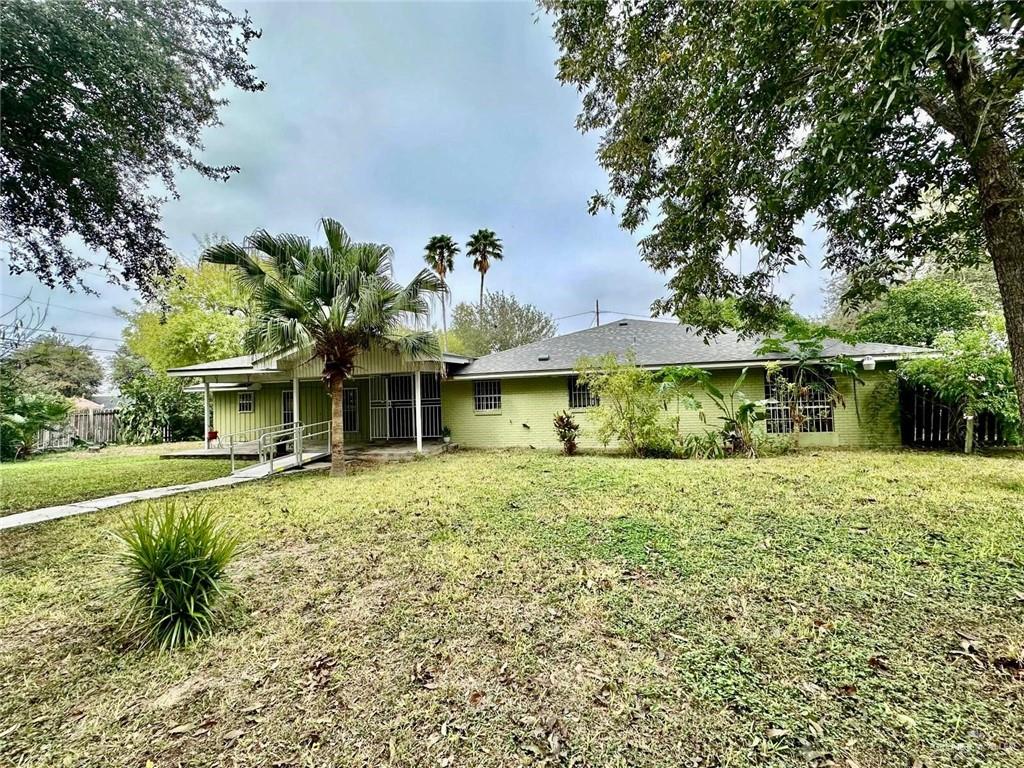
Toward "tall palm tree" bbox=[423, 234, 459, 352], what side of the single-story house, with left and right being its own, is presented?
back

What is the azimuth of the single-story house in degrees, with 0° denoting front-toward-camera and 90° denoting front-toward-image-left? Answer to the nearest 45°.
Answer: approximately 0°

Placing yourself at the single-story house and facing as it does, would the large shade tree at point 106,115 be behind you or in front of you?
in front

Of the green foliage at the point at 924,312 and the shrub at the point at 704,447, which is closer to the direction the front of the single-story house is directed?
the shrub

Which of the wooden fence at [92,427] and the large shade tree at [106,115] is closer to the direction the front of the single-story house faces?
the large shade tree

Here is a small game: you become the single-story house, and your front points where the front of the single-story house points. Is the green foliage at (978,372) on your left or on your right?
on your left

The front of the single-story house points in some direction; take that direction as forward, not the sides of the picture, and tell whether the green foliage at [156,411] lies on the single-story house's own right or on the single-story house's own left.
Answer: on the single-story house's own right

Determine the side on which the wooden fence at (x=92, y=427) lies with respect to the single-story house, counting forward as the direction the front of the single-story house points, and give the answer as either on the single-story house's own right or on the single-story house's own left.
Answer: on the single-story house's own right

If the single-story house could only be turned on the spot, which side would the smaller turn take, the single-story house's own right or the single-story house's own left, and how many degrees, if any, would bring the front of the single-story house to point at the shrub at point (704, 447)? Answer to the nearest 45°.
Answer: approximately 45° to the single-story house's own left

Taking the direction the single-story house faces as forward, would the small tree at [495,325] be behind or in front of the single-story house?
behind

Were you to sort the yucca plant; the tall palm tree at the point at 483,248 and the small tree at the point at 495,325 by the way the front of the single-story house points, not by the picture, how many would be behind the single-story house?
2

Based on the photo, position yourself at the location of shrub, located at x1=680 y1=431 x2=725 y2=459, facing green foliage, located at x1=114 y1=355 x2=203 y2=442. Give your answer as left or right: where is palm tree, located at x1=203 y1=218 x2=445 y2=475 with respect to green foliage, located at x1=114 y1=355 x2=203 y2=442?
left

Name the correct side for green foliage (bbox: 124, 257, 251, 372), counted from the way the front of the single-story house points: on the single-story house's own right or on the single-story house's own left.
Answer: on the single-story house's own right

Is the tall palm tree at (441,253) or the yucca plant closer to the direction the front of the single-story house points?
the yucca plant
